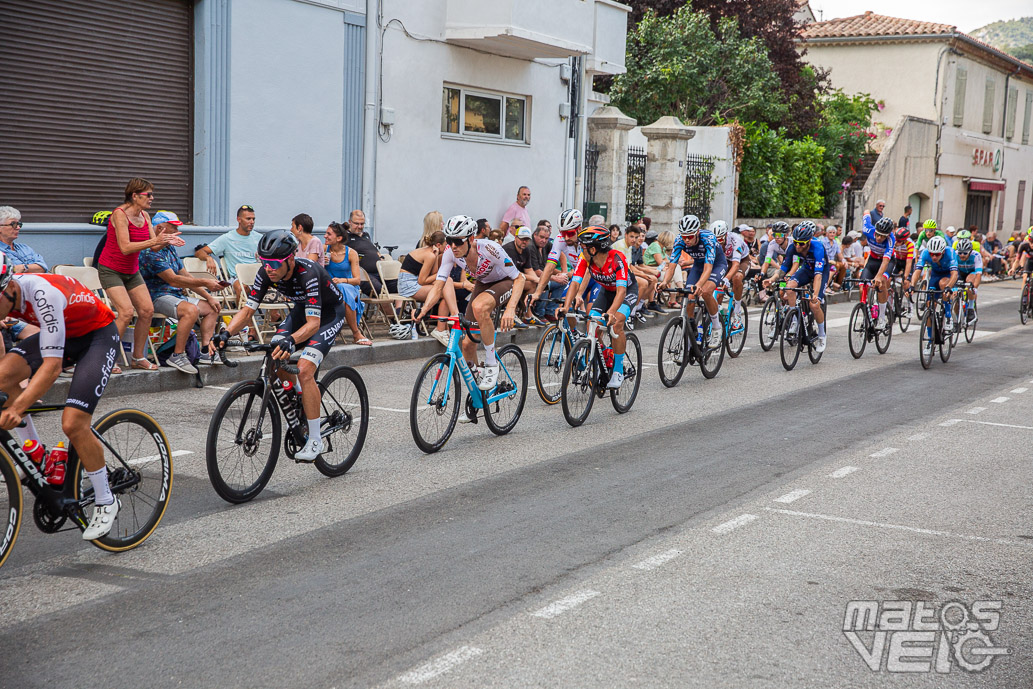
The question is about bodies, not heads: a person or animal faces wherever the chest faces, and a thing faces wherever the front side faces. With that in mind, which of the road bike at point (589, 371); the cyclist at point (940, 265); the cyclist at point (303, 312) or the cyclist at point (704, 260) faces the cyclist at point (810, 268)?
the cyclist at point (940, 265)

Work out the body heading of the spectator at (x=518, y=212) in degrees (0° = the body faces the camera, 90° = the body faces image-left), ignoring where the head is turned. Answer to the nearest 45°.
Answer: approximately 315°

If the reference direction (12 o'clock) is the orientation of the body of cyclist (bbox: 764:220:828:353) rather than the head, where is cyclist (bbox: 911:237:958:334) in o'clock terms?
cyclist (bbox: 911:237:958:334) is roughly at 6 o'clock from cyclist (bbox: 764:220:828:353).

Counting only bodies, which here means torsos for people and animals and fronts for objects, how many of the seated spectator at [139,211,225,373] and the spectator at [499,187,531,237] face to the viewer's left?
0

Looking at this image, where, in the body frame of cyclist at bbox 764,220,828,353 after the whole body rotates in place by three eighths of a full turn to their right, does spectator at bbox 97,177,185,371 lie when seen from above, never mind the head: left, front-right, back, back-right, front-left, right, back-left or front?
back-left

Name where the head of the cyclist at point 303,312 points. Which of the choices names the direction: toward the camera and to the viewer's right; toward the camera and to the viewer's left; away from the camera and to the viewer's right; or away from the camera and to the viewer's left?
toward the camera and to the viewer's left

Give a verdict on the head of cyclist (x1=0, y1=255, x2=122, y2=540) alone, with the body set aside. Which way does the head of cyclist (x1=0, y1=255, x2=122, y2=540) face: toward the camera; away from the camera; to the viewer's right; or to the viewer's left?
to the viewer's left

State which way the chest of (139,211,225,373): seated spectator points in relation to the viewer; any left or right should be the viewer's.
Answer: facing the viewer and to the right of the viewer

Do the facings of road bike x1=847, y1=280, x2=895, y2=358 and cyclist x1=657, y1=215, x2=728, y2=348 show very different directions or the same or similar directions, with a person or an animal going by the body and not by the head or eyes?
same or similar directions

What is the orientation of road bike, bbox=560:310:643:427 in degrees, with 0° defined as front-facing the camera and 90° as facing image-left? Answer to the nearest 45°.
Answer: approximately 45°

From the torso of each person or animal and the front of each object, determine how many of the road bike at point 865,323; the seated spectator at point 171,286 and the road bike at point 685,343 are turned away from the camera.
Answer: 0

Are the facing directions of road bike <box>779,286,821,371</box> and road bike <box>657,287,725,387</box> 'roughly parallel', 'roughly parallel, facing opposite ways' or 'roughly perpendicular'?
roughly parallel

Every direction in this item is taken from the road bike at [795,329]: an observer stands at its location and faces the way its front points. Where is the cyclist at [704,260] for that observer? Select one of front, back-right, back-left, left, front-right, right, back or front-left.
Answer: front

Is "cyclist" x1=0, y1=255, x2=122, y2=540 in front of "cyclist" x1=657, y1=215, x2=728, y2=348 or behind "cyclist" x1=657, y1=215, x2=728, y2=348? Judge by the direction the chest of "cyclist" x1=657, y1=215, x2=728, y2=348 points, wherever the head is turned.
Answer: in front

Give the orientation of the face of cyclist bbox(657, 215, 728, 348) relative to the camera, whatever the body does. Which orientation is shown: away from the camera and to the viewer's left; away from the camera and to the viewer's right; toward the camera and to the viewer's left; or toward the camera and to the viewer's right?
toward the camera and to the viewer's left

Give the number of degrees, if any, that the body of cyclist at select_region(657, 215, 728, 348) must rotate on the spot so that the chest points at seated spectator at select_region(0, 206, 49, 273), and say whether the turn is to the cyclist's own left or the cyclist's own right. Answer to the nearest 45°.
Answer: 0° — they already face them

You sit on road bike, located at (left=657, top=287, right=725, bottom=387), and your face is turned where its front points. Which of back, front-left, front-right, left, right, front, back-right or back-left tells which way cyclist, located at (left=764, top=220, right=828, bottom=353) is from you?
back

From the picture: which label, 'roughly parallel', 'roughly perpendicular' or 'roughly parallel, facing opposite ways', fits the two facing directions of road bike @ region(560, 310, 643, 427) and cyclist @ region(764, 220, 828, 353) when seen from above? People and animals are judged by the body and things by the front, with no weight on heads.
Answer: roughly parallel
